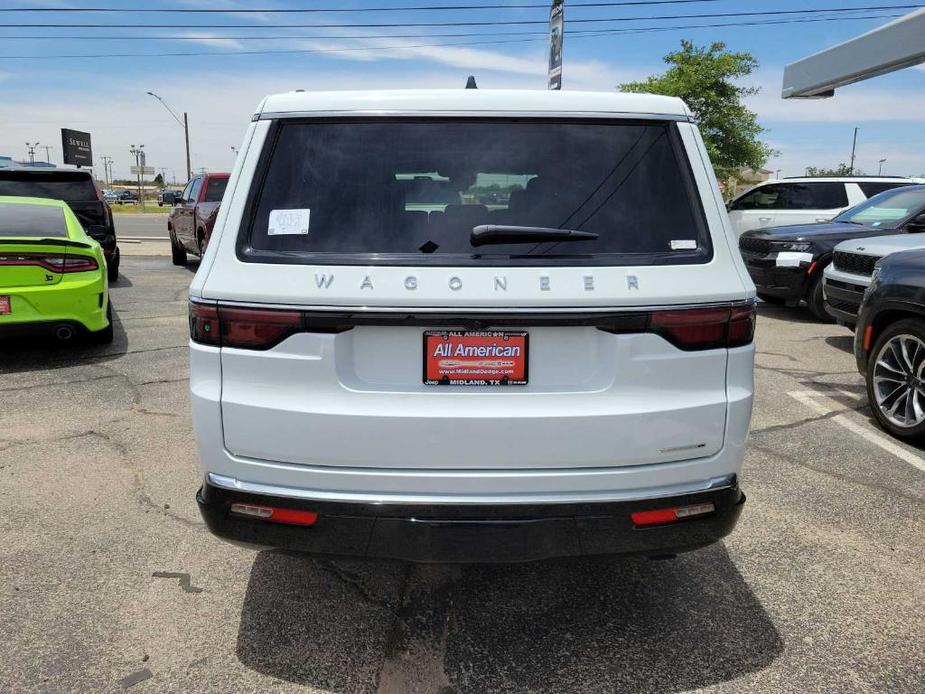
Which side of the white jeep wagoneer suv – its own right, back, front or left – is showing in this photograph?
back

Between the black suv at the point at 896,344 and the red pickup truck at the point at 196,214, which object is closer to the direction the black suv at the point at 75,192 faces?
the red pickup truck

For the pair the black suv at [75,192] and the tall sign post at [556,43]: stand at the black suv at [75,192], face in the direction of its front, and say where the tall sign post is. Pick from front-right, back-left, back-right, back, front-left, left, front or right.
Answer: right

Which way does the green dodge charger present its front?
away from the camera

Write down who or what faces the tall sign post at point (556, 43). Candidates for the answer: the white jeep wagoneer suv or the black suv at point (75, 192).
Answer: the white jeep wagoneer suv

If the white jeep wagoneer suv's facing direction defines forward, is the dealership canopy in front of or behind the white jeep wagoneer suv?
in front

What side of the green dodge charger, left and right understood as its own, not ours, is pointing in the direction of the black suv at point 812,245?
right

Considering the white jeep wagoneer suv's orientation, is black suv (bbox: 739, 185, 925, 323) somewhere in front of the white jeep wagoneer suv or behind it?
in front

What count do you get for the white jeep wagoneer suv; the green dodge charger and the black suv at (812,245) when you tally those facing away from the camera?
2

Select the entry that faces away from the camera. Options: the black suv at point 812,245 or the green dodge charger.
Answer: the green dodge charger

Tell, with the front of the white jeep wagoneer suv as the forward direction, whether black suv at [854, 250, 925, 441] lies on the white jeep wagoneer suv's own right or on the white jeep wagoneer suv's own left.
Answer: on the white jeep wagoneer suv's own right

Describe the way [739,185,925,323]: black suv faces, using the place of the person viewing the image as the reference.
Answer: facing the viewer and to the left of the viewer

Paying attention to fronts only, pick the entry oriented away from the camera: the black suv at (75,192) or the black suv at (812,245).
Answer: the black suv at (75,192)

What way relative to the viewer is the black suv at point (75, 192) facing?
away from the camera

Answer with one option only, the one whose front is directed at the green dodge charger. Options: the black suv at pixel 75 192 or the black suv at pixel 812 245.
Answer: the black suv at pixel 812 245
